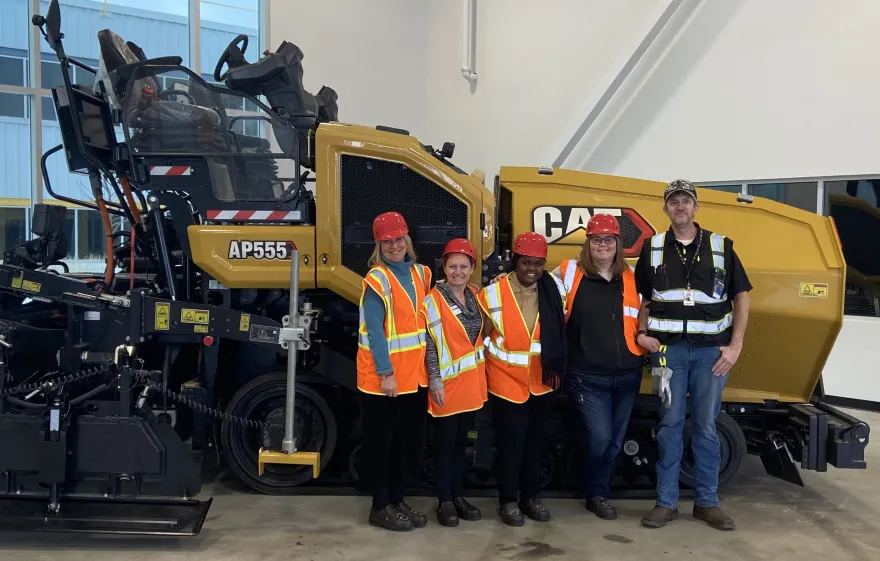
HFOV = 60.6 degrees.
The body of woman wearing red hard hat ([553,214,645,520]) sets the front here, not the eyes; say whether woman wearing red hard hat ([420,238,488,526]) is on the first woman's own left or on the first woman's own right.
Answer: on the first woman's own right

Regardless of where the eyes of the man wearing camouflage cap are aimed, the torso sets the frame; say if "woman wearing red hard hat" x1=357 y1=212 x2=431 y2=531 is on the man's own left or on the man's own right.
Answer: on the man's own right

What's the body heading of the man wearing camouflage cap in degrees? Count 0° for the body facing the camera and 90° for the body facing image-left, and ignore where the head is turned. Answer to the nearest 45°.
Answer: approximately 0°

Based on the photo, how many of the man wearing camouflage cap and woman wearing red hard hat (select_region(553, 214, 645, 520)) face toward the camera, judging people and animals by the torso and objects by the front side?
2

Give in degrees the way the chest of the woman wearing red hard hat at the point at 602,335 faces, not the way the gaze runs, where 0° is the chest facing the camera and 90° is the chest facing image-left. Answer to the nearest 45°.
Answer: approximately 0°
